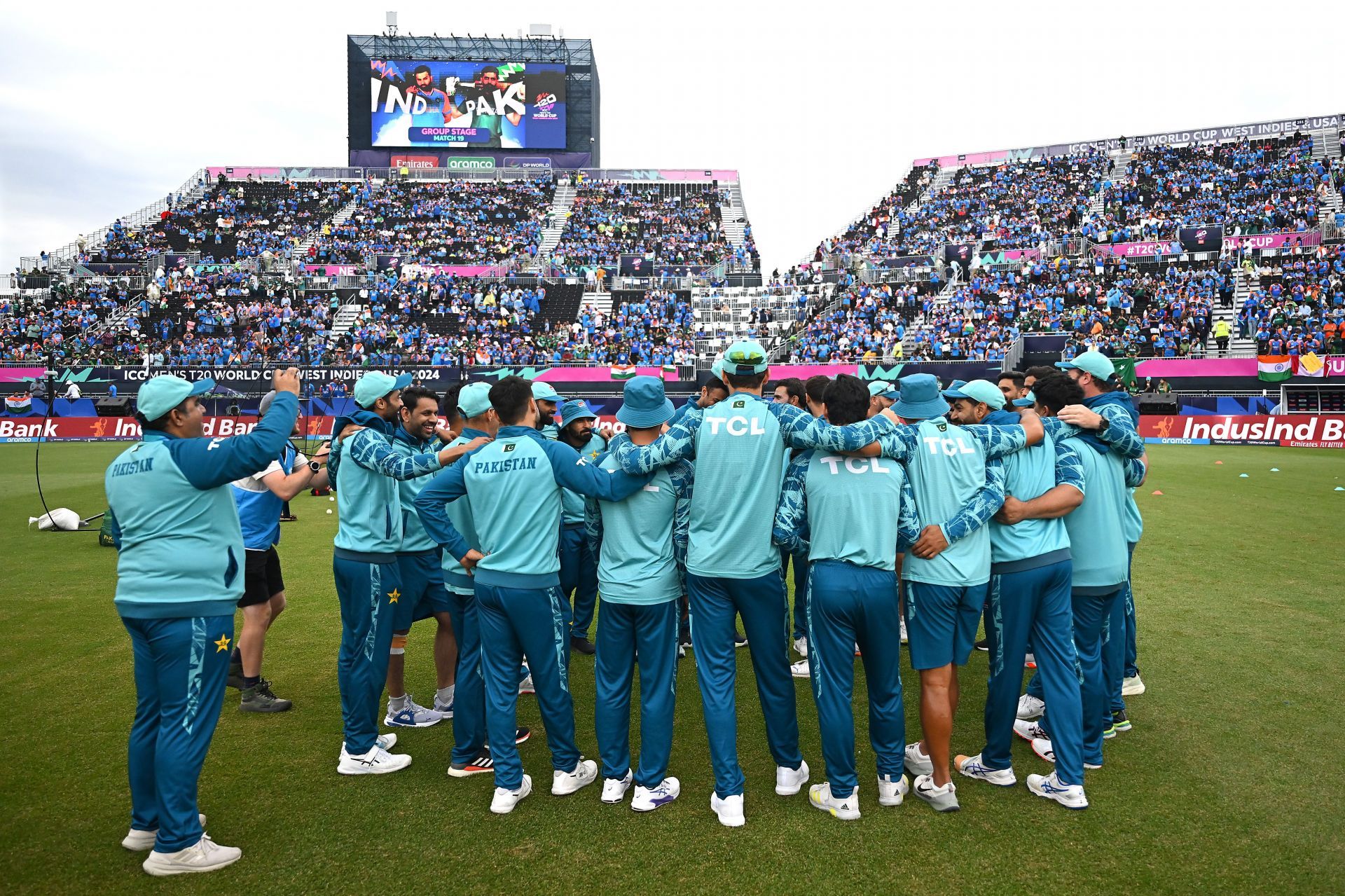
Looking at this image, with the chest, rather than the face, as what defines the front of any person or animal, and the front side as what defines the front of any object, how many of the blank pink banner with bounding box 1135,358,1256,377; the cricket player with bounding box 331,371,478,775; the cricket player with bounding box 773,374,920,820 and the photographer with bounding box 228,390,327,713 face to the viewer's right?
2

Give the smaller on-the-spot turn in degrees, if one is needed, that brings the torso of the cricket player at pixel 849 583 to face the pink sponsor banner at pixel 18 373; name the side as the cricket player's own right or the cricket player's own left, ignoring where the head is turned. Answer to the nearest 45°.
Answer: approximately 45° to the cricket player's own left

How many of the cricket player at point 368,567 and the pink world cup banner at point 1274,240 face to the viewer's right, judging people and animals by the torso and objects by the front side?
1

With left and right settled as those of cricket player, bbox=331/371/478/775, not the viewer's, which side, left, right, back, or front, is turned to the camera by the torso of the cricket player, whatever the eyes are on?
right

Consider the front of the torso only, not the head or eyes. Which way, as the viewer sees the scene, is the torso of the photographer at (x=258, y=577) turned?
to the viewer's right

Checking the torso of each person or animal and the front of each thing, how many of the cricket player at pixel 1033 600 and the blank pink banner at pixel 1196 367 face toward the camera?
1

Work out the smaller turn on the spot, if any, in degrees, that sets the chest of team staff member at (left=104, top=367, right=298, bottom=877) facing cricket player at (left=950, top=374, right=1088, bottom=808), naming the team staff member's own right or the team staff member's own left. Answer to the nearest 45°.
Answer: approximately 45° to the team staff member's own right

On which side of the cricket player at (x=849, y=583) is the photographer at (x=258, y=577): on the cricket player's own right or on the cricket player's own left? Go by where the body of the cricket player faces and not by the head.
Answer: on the cricket player's own left

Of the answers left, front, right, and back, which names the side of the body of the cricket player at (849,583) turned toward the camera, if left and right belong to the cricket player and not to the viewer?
back
